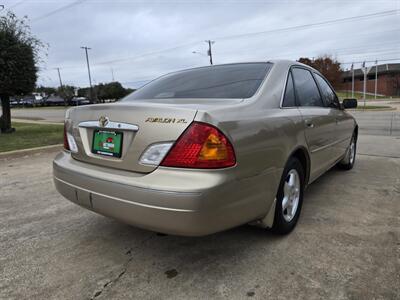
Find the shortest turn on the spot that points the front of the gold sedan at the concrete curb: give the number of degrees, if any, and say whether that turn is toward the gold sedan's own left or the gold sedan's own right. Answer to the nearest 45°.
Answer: approximately 90° to the gold sedan's own left

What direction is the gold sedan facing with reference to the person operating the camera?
facing away from the viewer and to the right of the viewer

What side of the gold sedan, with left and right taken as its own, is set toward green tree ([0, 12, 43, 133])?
left
